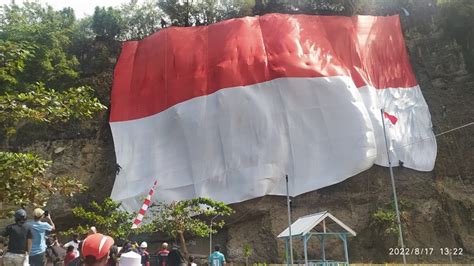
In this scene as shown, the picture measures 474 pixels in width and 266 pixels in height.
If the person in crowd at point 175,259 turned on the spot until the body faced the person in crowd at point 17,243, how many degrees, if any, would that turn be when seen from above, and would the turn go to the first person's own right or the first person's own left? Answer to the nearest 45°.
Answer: approximately 135° to the first person's own left

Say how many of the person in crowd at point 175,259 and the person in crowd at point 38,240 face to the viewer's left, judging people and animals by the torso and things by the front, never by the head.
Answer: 0

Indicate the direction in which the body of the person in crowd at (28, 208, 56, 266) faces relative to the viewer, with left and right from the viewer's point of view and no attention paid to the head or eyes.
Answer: facing away from the viewer and to the right of the viewer

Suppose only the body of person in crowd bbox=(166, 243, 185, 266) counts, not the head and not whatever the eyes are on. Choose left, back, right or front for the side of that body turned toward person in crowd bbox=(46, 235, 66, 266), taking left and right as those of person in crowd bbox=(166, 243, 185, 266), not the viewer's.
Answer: left

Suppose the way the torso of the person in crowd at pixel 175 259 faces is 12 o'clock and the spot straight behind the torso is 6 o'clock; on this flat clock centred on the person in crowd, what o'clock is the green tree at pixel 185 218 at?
The green tree is roughly at 12 o'clock from the person in crowd.

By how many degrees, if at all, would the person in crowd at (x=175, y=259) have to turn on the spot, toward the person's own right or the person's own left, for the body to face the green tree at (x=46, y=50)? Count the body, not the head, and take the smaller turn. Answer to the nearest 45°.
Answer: approximately 45° to the person's own left

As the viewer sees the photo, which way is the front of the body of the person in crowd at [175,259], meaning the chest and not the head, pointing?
away from the camera

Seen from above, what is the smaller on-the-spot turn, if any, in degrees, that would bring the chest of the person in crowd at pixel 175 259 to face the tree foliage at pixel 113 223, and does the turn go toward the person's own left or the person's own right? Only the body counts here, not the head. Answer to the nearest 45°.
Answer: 0° — they already face it
